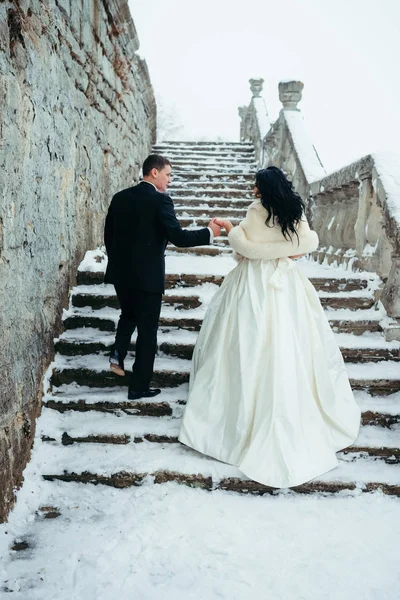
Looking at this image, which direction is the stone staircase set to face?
toward the camera

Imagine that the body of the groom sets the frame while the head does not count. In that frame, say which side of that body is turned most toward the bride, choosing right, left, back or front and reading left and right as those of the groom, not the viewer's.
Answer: right

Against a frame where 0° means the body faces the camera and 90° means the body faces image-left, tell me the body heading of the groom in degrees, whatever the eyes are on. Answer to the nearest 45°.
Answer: approximately 225°
